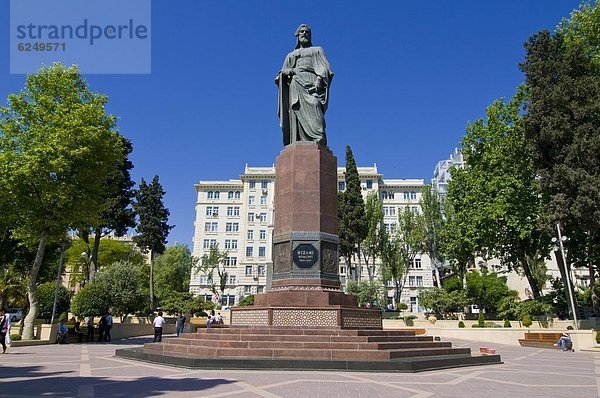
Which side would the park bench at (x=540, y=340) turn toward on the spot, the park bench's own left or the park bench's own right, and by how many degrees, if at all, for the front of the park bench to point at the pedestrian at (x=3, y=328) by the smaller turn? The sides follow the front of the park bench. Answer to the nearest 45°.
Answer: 0° — it already faces them

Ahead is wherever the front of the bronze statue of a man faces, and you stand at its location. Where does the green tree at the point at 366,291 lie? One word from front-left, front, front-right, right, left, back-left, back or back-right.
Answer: back

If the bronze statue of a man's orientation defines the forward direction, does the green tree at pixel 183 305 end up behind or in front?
behind

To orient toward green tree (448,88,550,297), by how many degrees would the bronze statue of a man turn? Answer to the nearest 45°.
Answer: approximately 135° to its left

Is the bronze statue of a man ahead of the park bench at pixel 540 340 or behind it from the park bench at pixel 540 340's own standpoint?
ahead

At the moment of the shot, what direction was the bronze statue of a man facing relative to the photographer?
facing the viewer

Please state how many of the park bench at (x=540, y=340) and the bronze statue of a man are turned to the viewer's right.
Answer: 0

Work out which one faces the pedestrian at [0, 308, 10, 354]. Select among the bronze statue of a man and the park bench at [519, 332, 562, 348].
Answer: the park bench

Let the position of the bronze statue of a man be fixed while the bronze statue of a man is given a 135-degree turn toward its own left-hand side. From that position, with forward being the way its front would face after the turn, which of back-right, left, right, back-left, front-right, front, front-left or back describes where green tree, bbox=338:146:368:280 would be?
front-left

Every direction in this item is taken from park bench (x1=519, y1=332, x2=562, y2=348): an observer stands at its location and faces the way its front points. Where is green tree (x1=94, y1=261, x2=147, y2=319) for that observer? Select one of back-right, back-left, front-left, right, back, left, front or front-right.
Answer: front-right
